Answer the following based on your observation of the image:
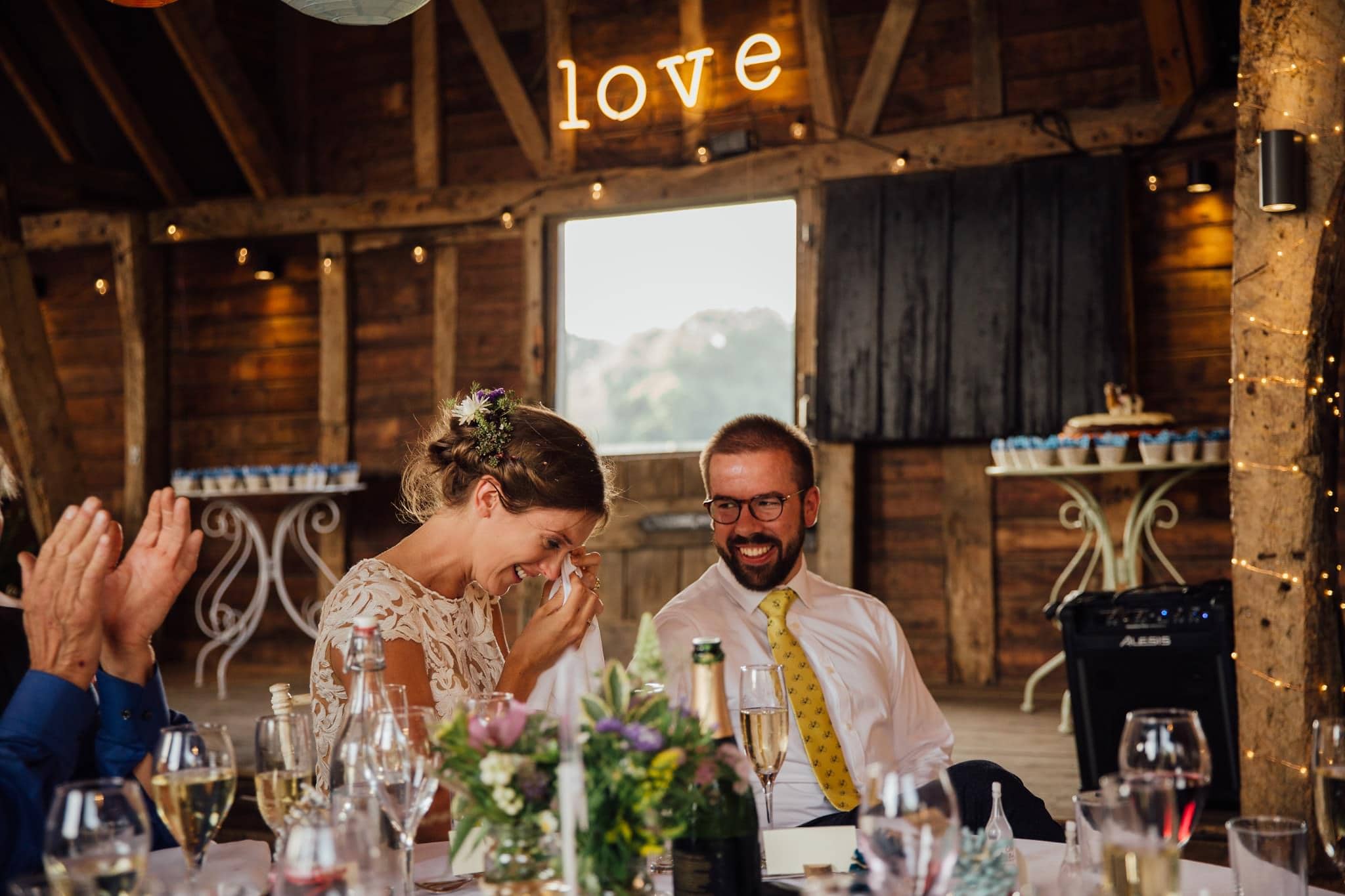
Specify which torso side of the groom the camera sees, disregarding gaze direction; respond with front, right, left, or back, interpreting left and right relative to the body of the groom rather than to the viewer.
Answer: front

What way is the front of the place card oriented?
away from the camera

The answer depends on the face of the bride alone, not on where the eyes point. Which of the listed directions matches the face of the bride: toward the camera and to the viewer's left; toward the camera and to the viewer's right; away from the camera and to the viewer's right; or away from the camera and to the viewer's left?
toward the camera and to the viewer's right

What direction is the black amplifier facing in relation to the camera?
toward the camera

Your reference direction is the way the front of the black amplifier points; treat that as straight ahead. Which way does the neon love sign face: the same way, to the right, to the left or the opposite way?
the same way

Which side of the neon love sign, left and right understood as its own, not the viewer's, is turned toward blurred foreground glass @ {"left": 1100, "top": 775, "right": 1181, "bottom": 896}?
front

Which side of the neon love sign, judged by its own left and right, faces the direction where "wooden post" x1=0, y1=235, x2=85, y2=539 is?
right

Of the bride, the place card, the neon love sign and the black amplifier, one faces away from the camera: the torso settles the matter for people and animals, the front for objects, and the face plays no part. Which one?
the place card

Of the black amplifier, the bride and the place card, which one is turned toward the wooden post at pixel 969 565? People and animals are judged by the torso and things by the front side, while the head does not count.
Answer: the place card

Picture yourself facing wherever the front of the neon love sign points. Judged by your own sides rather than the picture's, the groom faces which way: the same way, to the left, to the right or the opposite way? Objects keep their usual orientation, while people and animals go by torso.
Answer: the same way

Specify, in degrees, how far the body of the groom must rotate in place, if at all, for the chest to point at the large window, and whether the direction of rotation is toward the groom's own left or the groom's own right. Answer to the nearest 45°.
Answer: approximately 180°

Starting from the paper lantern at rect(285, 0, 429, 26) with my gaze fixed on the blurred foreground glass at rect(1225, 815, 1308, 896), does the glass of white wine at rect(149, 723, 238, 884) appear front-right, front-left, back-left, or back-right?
front-right

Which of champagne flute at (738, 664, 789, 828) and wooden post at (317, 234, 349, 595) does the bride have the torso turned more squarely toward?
the champagne flute

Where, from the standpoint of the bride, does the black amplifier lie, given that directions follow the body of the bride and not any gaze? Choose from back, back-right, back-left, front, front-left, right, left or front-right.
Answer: left

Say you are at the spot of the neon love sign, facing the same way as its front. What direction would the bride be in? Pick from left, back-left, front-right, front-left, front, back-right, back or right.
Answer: front

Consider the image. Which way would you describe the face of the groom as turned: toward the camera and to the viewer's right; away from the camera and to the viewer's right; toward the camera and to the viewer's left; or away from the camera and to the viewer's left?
toward the camera and to the viewer's left
